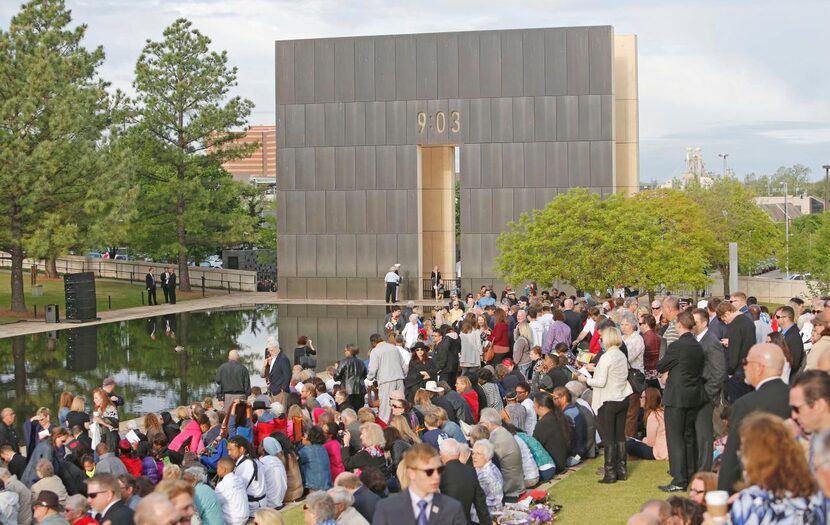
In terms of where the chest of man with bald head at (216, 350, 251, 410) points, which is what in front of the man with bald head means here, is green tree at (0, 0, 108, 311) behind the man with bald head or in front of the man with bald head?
in front

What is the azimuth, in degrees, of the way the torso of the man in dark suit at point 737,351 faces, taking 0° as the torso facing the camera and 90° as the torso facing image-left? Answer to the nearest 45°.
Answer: approximately 90°

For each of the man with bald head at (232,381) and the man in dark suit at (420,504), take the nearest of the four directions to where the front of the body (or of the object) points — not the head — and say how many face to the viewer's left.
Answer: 0

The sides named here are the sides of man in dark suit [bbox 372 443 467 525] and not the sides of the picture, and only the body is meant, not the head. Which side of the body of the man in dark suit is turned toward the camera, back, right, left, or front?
front

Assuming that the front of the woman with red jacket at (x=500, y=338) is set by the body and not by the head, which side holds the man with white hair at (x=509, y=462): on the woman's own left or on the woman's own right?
on the woman's own left

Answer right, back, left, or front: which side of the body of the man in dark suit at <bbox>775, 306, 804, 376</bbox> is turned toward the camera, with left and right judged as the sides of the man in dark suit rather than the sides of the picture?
left

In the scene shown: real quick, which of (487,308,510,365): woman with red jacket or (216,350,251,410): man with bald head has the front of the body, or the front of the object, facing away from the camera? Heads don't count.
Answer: the man with bald head

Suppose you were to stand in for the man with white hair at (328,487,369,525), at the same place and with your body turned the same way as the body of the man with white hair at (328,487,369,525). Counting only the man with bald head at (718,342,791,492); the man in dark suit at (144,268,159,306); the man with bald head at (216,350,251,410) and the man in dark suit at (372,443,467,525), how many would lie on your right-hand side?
2

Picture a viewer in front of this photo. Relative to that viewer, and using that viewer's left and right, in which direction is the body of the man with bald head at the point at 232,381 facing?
facing away from the viewer

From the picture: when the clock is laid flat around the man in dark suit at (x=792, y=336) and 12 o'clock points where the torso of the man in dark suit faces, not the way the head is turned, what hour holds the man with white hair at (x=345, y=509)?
The man with white hair is roughly at 10 o'clock from the man in dark suit.
